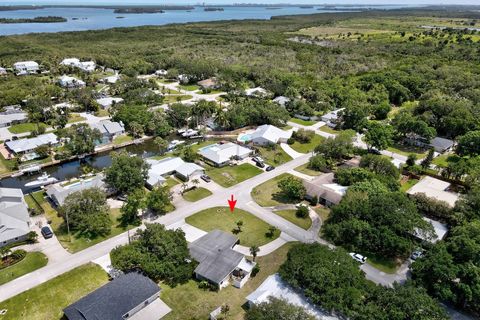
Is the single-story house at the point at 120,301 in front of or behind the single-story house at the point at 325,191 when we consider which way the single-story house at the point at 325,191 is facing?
in front

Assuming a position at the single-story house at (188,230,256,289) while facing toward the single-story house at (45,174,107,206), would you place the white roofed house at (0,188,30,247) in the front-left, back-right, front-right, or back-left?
front-left

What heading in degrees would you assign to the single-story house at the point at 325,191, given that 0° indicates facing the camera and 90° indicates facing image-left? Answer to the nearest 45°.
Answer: approximately 45°

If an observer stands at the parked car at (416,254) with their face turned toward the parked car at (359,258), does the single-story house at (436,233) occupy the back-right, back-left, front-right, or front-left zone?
back-right

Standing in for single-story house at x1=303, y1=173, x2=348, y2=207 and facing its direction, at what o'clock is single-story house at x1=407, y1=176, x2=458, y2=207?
single-story house at x1=407, y1=176, x2=458, y2=207 is roughly at 7 o'clock from single-story house at x1=303, y1=173, x2=348, y2=207.

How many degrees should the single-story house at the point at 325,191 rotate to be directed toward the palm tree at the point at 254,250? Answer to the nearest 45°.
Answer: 0° — it already faces it

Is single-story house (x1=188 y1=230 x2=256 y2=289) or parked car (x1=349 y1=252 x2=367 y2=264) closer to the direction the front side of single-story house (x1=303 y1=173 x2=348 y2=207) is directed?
the single-story house

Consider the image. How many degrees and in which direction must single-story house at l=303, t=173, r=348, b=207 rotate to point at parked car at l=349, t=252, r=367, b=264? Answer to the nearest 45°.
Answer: approximately 45° to its left

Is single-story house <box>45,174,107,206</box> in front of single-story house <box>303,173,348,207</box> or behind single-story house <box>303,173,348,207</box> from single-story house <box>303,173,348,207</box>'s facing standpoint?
in front

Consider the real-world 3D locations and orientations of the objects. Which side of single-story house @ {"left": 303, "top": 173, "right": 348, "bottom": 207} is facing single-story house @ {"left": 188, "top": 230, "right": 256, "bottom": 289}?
front

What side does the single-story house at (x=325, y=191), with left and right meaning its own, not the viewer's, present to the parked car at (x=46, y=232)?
front

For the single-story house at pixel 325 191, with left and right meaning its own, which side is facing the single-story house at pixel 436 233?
left

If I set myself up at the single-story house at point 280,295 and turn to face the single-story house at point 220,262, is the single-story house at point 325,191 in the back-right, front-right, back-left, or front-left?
front-right

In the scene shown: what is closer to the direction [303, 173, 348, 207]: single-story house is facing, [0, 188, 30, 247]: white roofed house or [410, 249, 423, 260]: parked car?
the white roofed house
